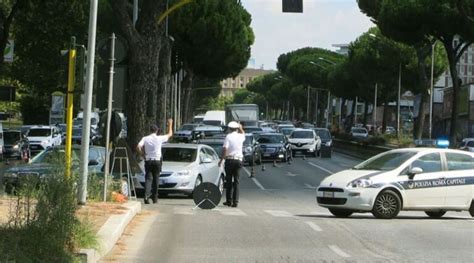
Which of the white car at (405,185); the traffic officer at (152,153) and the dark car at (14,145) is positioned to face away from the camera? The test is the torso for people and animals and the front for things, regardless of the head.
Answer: the traffic officer

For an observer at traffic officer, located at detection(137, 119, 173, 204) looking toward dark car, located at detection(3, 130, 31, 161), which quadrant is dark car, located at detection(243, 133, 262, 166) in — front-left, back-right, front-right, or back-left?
front-right

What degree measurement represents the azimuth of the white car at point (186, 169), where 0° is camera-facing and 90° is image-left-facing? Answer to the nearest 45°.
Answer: approximately 45°

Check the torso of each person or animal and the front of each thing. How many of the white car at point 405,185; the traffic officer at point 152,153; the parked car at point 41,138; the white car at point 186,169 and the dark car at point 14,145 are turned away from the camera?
1

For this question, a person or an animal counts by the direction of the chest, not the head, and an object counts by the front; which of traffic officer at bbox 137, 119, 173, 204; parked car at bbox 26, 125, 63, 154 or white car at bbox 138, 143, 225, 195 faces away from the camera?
the traffic officer

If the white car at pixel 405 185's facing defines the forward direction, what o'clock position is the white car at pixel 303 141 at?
the white car at pixel 303 141 is roughly at 4 o'clock from the white car at pixel 405 185.

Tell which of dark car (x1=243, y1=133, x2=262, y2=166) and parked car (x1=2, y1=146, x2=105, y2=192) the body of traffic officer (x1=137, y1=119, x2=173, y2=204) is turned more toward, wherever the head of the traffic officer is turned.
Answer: the dark car

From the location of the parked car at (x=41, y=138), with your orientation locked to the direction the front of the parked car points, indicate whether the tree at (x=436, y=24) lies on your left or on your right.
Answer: on your left

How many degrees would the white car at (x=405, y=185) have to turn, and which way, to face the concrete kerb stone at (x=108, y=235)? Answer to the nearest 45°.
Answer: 0° — it already faces it

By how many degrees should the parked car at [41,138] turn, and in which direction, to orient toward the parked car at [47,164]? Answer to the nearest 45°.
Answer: approximately 45° to its left

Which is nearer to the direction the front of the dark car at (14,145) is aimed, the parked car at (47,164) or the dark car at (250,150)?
the parked car

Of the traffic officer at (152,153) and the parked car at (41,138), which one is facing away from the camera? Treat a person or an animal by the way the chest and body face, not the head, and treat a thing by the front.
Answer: the traffic officer

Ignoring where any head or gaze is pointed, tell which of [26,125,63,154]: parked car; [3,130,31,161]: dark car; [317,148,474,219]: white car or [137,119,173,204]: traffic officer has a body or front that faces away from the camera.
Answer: the traffic officer

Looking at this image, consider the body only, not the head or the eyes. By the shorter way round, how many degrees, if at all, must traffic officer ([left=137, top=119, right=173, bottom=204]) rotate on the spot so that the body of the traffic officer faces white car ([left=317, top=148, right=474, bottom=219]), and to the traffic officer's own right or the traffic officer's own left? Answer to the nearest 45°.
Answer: approximately 135° to the traffic officer's own right

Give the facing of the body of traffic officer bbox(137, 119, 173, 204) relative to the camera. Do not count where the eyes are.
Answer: away from the camera
